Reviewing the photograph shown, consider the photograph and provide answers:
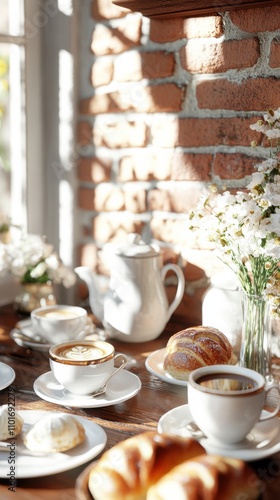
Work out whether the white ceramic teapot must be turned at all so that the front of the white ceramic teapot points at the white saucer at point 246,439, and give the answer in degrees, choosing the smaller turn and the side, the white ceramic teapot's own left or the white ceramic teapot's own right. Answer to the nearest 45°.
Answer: approximately 90° to the white ceramic teapot's own left

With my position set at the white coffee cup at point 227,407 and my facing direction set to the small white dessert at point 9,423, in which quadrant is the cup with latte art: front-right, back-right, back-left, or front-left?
front-right

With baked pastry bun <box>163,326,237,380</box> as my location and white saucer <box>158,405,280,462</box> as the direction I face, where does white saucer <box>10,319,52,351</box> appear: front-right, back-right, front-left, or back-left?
back-right

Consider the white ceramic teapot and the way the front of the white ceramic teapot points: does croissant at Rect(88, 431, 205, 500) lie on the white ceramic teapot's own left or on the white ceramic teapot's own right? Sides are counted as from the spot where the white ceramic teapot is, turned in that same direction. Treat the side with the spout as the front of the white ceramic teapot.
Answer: on the white ceramic teapot's own left

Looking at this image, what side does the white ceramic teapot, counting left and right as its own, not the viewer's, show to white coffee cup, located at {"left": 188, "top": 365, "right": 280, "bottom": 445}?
left

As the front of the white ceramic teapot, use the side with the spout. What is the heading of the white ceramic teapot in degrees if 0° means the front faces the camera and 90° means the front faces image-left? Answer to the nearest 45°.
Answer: approximately 90°

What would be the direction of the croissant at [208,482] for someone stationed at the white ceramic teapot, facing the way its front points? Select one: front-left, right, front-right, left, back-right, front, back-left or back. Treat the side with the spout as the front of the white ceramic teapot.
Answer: left
